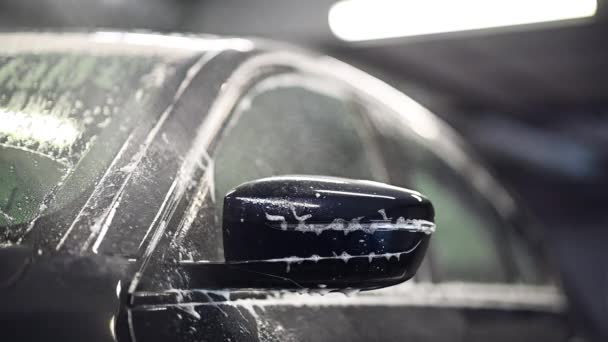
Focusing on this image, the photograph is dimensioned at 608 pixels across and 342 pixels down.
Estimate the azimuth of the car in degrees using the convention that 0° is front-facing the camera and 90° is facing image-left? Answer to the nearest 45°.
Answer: approximately 45°

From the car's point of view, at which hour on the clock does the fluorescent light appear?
The fluorescent light is roughly at 5 o'clock from the car.
